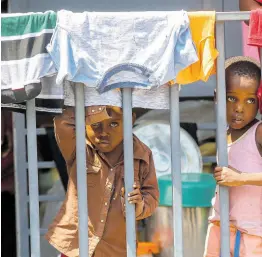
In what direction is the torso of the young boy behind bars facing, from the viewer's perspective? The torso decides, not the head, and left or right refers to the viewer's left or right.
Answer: facing the viewer

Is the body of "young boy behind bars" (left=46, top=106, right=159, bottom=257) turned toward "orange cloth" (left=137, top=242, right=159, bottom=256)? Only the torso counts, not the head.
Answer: no

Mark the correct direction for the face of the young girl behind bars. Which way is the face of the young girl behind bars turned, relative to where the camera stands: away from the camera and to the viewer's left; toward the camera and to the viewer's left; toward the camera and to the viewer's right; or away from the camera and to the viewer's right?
toward the camera and to the viewer's left

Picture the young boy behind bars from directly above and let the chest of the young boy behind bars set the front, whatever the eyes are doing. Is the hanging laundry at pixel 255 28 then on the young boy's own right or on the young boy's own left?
on the young boy's own left

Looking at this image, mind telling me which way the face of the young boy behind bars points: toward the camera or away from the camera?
toward the camera

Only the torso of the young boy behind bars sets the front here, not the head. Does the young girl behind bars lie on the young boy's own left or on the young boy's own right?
on the young boy's own left
